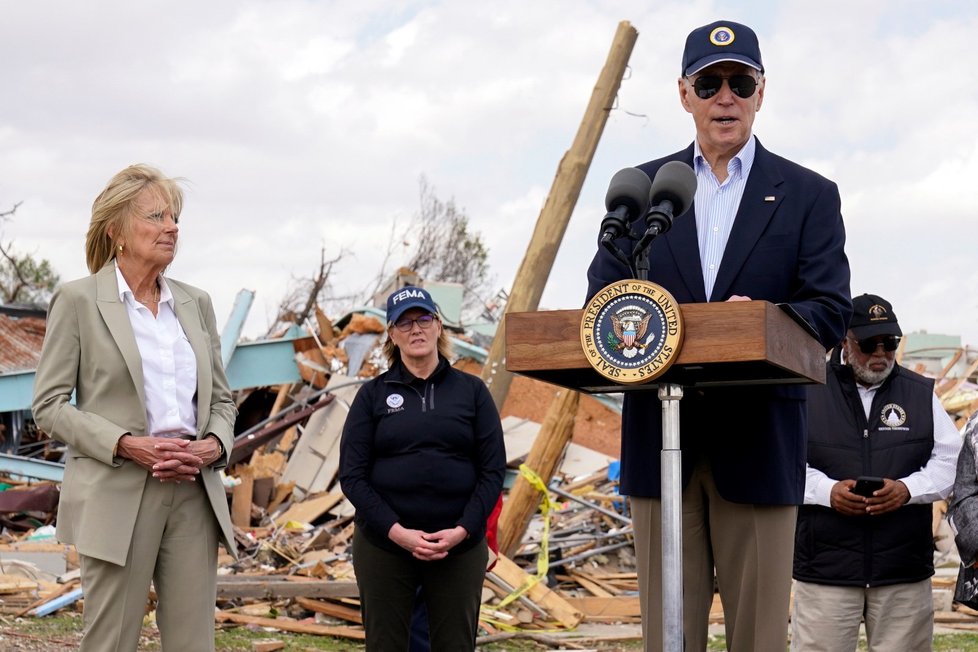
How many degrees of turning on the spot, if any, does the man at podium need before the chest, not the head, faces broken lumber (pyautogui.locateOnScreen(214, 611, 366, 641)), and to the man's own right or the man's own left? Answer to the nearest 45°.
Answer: approximately 135° to the man's own right

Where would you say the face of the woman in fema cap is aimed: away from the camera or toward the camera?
toward the camera

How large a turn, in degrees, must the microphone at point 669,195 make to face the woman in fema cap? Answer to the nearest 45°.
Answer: approximately 90° to its left

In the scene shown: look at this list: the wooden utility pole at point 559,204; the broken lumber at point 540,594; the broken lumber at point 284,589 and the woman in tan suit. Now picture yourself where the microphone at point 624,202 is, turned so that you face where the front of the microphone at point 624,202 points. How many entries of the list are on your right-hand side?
0

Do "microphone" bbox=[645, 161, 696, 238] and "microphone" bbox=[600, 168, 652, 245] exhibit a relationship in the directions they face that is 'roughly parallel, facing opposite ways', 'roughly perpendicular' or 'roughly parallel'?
roughly parallel

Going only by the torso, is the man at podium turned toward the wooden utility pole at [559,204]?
no

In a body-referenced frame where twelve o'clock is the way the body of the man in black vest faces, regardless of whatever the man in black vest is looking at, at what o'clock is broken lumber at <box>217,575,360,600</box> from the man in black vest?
The broken lumber is roughly at 4 o'clock from the man in black vest.

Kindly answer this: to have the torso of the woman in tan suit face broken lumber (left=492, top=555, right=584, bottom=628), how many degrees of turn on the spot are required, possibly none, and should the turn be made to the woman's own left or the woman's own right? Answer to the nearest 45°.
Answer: approximately 90° to the woman's own left

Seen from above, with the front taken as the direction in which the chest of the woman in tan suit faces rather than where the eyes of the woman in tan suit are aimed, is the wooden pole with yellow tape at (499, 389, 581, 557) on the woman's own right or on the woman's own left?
on the woman's own left

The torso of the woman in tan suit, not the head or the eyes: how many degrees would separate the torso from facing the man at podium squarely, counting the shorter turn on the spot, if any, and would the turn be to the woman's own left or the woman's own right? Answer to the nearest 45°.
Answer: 0° — they already face them

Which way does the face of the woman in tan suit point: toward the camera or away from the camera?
toward the camera

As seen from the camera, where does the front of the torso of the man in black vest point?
toward the camera

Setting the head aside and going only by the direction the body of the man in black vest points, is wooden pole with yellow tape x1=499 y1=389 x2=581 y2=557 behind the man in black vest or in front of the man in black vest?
behind

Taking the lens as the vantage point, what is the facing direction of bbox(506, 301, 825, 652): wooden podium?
facing the viewer

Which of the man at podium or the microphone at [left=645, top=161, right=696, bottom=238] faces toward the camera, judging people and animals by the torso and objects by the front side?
the man at podium

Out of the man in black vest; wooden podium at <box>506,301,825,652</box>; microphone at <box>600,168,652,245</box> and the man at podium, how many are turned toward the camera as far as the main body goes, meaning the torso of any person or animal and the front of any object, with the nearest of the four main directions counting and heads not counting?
3

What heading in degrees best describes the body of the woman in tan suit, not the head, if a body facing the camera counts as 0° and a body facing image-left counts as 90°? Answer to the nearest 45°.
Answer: approximately 315°

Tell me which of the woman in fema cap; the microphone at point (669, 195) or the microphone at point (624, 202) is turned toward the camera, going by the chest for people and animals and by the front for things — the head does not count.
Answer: the woman in fema cap
